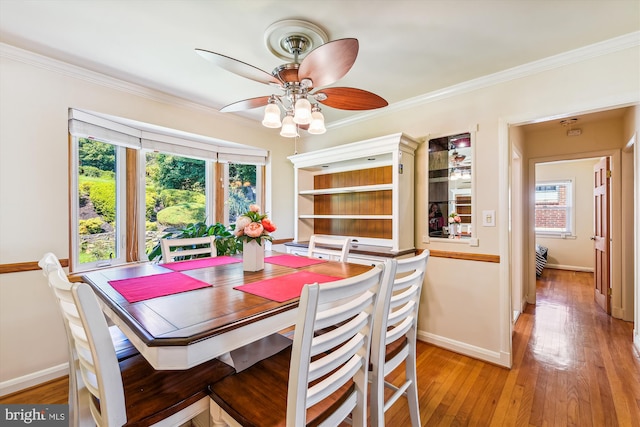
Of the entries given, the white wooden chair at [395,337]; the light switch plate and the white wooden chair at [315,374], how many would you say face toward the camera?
1

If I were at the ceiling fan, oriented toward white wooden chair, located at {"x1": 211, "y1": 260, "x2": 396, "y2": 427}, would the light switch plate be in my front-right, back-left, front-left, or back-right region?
back-left

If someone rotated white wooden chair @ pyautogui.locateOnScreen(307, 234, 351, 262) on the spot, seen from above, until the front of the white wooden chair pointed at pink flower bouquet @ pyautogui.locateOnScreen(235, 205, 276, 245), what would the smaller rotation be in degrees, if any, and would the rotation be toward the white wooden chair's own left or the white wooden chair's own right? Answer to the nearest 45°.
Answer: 0° — it already faces it

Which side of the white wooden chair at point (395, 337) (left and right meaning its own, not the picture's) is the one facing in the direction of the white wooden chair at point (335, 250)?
front

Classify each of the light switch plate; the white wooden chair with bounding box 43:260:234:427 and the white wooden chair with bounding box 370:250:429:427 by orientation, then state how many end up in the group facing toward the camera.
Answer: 1

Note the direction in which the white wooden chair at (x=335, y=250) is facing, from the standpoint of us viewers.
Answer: facing the viewer and to the left of the viewer

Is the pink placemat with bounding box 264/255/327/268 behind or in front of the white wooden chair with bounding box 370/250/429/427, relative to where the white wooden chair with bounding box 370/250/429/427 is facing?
in front

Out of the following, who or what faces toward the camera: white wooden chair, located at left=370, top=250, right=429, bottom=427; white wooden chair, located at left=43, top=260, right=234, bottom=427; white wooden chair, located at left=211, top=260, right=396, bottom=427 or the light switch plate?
the light switch plate

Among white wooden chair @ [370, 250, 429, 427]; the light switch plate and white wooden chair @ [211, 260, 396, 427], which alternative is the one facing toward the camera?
the light switch plate

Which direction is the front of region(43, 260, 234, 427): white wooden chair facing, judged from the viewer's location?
facing away from the viewer and to the right of the viewer

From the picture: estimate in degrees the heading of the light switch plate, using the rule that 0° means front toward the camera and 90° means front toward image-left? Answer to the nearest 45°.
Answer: approximately 0°

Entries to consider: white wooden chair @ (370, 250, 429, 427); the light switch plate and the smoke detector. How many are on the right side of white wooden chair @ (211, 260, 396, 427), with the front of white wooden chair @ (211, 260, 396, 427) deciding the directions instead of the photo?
3

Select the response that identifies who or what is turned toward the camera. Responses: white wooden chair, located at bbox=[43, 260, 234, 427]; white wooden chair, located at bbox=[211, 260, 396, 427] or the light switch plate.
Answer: the light switch plate

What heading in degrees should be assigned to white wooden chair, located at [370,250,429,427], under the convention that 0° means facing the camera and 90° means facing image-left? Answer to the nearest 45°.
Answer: approximately 135°
